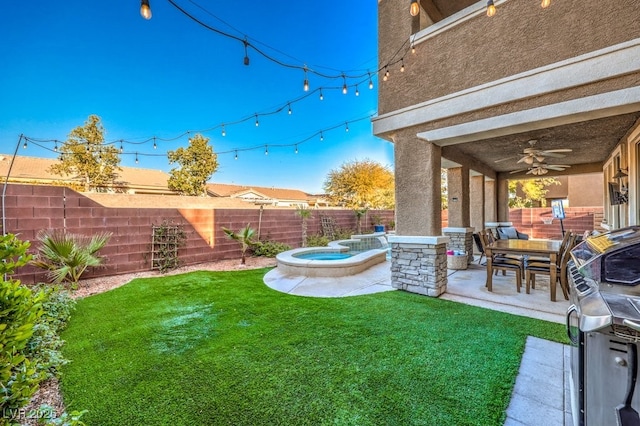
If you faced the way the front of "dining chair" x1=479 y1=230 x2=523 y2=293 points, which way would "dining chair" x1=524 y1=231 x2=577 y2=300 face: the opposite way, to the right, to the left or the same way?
the opposite way

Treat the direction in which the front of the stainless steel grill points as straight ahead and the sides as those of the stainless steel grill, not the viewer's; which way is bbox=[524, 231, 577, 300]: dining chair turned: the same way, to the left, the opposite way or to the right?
the same way

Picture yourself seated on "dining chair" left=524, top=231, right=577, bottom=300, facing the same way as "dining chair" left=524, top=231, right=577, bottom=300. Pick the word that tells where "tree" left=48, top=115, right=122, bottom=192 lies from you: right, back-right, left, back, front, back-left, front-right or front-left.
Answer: front

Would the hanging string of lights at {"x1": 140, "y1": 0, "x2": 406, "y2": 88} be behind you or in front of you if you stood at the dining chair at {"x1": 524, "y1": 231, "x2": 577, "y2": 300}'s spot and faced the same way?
in front

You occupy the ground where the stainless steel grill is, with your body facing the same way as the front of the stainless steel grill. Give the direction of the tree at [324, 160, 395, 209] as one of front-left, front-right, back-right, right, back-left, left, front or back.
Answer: front-right

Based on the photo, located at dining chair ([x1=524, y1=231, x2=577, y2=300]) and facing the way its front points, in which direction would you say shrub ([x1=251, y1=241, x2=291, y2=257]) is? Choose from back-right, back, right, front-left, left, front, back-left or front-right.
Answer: front

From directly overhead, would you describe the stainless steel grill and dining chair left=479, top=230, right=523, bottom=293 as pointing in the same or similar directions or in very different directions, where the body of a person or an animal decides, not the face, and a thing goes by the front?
very different directions

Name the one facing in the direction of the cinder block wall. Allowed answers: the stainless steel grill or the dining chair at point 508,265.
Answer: the stainless steel grill

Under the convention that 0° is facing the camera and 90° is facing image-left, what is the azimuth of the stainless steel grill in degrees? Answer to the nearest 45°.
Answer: approximately 90°

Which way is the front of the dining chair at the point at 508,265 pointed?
to the viewer's right

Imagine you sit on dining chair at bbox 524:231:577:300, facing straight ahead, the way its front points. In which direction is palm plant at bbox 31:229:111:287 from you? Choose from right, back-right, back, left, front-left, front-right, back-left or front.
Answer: front-left

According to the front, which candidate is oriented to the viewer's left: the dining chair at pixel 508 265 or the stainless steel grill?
the stainless steel grill

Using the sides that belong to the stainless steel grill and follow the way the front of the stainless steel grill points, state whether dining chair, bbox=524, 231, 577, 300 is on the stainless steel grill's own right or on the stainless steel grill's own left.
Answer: on the stainless steel grill's own right

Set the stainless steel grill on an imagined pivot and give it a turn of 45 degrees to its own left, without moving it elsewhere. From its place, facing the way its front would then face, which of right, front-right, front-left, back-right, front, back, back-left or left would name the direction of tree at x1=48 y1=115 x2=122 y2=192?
front-right

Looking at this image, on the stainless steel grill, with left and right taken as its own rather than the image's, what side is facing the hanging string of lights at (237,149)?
front

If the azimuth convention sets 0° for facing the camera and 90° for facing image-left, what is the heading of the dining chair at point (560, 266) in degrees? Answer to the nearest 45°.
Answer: approximately 90°

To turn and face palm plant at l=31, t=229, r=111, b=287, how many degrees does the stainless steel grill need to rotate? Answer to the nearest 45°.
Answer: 0° — it already faces it

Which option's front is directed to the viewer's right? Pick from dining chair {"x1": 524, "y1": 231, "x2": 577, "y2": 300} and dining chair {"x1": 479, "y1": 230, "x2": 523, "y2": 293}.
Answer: dining chair {"x1": 479, "y1": 230, "x2": 523, "y2": 293}

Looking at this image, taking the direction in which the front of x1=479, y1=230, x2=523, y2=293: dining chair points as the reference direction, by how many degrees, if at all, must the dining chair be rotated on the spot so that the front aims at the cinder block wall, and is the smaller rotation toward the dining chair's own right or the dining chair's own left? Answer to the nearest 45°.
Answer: approximately 180°

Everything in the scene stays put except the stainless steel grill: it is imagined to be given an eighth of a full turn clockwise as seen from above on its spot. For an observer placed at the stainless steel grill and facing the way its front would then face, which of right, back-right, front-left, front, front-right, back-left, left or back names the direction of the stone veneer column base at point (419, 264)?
front

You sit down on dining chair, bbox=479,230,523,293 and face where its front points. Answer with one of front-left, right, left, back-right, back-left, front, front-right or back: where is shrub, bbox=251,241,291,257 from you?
back
